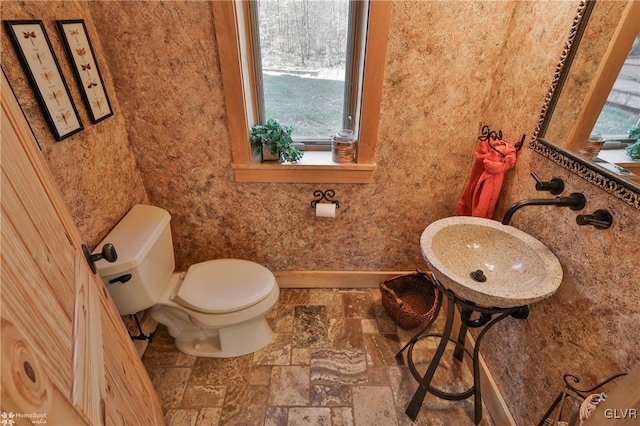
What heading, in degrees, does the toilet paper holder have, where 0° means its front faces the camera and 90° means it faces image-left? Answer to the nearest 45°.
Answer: approximately 0°

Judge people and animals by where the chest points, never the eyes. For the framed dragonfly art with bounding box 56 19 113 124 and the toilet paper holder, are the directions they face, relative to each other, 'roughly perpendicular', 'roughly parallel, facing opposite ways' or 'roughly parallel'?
roughly perpendicular

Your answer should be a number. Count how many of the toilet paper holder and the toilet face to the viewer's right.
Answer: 1

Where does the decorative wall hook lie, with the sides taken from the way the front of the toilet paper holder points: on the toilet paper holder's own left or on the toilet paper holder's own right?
on the toilet paper holder's own left

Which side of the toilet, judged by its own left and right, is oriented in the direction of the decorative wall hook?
front

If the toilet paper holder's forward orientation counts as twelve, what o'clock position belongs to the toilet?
The toilet is roughly at 2 o'clock from the toilet paper holder.

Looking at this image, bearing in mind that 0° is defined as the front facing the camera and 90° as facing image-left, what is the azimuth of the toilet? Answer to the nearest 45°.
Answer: approximately 270°

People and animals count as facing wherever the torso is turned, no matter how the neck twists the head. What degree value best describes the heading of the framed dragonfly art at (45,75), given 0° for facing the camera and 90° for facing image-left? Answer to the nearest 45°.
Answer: approximately 315°
